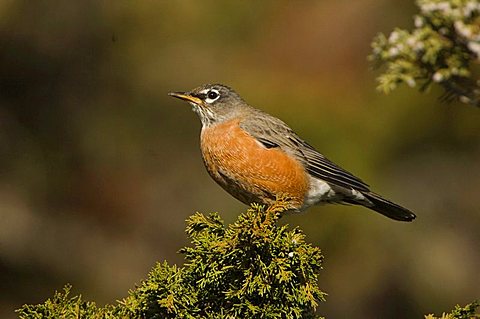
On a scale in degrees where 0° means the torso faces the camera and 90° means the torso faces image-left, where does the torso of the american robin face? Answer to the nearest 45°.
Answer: approximately 90°
